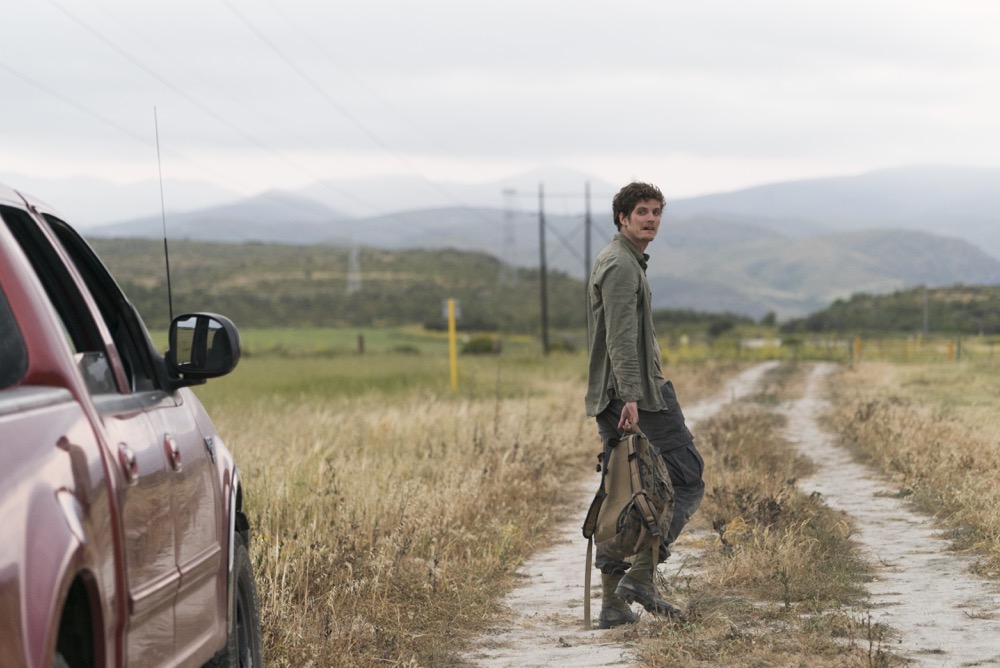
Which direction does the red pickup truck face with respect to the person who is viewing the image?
facing away from the viewer and to the right of the viewer

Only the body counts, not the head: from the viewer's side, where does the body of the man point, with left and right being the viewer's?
facing to the right of the viewer

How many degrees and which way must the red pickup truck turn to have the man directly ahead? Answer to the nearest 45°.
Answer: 0° — it already faces them

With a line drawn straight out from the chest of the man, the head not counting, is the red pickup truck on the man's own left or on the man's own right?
on the man's own right
